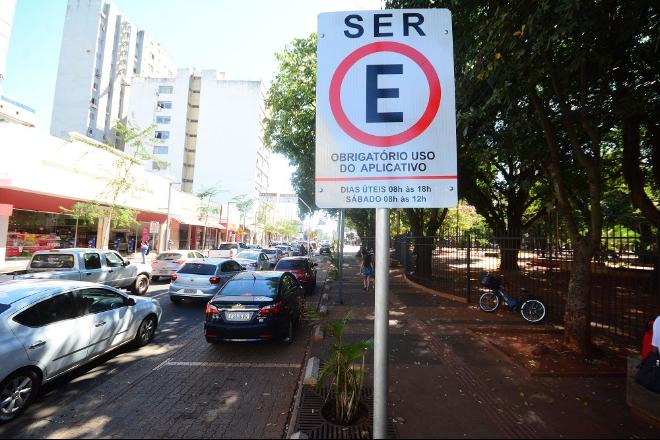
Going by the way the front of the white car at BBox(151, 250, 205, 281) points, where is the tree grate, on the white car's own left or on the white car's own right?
on the white car's own right

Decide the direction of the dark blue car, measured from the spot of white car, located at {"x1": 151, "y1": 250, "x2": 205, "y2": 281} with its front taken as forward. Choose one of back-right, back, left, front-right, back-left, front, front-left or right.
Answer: back-right

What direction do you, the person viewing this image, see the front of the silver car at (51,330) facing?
facing away from the viewer and to the right of the viewer

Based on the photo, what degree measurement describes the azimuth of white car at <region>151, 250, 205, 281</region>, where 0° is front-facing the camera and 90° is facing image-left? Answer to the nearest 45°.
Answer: approximately 225°

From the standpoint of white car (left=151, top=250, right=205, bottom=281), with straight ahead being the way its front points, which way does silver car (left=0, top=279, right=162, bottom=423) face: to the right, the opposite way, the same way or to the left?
the same way

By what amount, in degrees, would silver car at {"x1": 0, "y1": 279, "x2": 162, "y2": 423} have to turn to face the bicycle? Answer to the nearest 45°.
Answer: approximately 45° to its right

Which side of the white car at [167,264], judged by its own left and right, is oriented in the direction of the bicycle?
right

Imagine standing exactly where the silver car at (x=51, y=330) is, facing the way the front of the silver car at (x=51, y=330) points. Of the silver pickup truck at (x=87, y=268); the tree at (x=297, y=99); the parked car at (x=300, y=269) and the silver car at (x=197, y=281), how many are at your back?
0

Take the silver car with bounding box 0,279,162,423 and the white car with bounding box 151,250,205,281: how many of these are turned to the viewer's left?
0

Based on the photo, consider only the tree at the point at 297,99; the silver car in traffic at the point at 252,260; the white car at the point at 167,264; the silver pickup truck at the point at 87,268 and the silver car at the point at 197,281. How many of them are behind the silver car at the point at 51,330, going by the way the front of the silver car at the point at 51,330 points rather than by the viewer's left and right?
0

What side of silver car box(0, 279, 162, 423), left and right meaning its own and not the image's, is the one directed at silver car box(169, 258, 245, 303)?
front

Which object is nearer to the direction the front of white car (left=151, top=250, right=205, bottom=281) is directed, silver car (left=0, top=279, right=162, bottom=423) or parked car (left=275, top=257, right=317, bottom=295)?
the parked car

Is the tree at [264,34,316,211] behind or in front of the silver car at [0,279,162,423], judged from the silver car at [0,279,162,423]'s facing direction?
in front

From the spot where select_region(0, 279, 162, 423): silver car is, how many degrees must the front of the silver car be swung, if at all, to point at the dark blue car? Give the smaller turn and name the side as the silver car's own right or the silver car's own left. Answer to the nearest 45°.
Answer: approximately 45° to the silver car's own right
